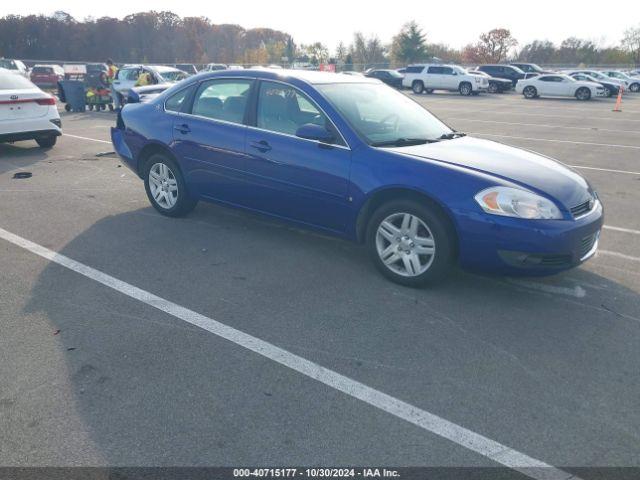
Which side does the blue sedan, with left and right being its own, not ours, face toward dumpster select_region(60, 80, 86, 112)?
back

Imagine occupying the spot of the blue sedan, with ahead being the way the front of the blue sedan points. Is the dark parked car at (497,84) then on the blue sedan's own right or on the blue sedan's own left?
on the blue sedan's own left

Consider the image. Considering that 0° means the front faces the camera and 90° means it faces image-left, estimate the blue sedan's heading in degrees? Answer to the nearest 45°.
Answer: approximately 315°

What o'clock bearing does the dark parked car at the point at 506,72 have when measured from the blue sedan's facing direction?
The dark parked car is roughly at 8 o'clock from the blue sedan.

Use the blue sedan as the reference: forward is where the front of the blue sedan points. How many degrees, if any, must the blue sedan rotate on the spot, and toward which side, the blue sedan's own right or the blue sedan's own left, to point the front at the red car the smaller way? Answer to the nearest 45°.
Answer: approximately 180°

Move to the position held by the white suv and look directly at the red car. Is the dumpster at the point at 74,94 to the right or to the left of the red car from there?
left

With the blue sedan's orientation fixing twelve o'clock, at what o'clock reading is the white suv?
The white suv is roughly at 8 o'clock from the blue sedan.
